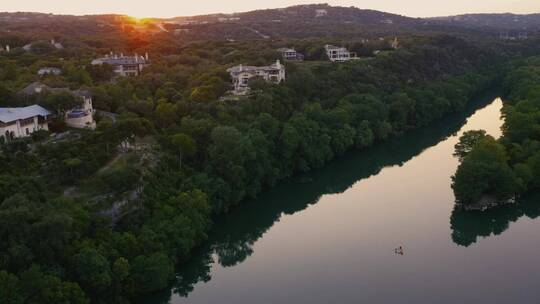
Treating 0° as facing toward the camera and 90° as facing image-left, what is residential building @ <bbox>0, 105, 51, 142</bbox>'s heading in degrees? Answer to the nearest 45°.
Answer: approximately 315°

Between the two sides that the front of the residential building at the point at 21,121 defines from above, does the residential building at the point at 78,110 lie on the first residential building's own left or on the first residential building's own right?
on the first residential building's own left

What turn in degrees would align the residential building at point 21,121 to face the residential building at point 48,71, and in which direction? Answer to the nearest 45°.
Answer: approximately 135° to its left
